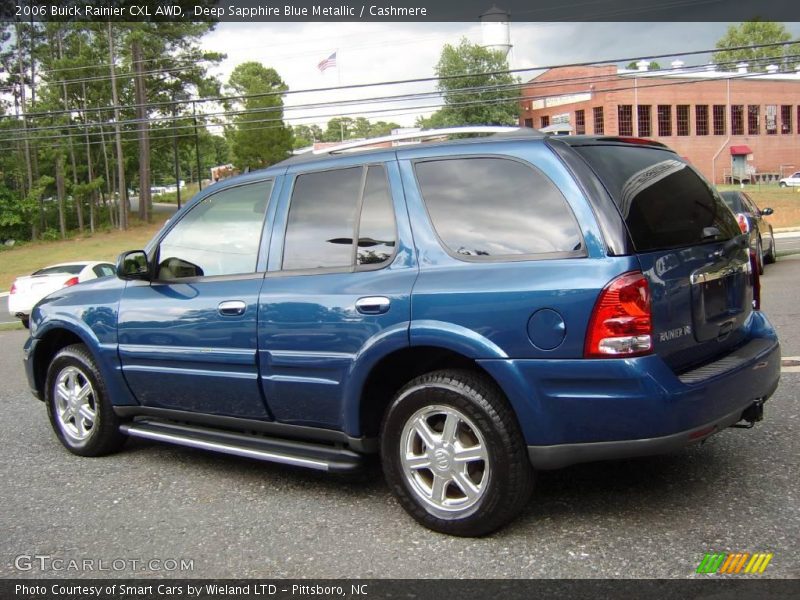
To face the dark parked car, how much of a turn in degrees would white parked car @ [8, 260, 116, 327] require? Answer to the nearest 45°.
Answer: approximately 90° to its right

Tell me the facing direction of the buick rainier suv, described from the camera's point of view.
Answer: facing away from the viewer and to the left of the viewer

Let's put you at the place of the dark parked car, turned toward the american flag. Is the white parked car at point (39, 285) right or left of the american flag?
left

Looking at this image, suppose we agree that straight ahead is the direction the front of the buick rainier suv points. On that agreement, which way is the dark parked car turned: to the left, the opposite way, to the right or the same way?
to the right

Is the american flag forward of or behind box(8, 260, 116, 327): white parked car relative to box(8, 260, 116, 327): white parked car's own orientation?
forward

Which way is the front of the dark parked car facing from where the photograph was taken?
facing away from the viewer and to the right of the viewer

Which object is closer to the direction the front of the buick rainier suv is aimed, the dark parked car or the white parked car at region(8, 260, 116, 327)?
the white parked car

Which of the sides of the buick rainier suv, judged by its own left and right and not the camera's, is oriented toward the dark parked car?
right

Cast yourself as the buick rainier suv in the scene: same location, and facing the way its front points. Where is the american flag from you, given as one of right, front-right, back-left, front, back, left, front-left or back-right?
front-right
